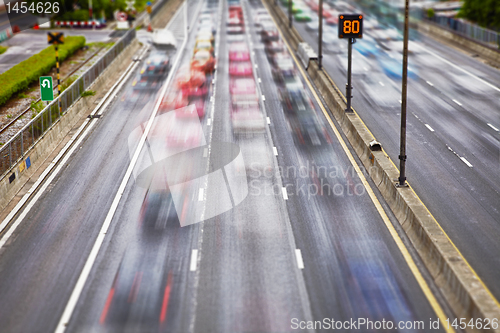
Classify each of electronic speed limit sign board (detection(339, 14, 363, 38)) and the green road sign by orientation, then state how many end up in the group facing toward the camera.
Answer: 2

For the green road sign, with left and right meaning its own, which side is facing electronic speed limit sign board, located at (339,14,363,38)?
left

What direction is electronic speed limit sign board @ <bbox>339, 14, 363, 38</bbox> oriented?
toward the camera

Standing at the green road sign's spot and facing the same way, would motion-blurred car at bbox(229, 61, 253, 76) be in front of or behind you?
behind

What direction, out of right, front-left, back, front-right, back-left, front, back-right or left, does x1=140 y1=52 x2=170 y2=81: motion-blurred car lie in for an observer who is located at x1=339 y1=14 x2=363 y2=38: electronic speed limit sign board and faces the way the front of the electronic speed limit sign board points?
back-right

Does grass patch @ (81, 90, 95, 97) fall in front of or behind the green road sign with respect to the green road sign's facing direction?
behind
